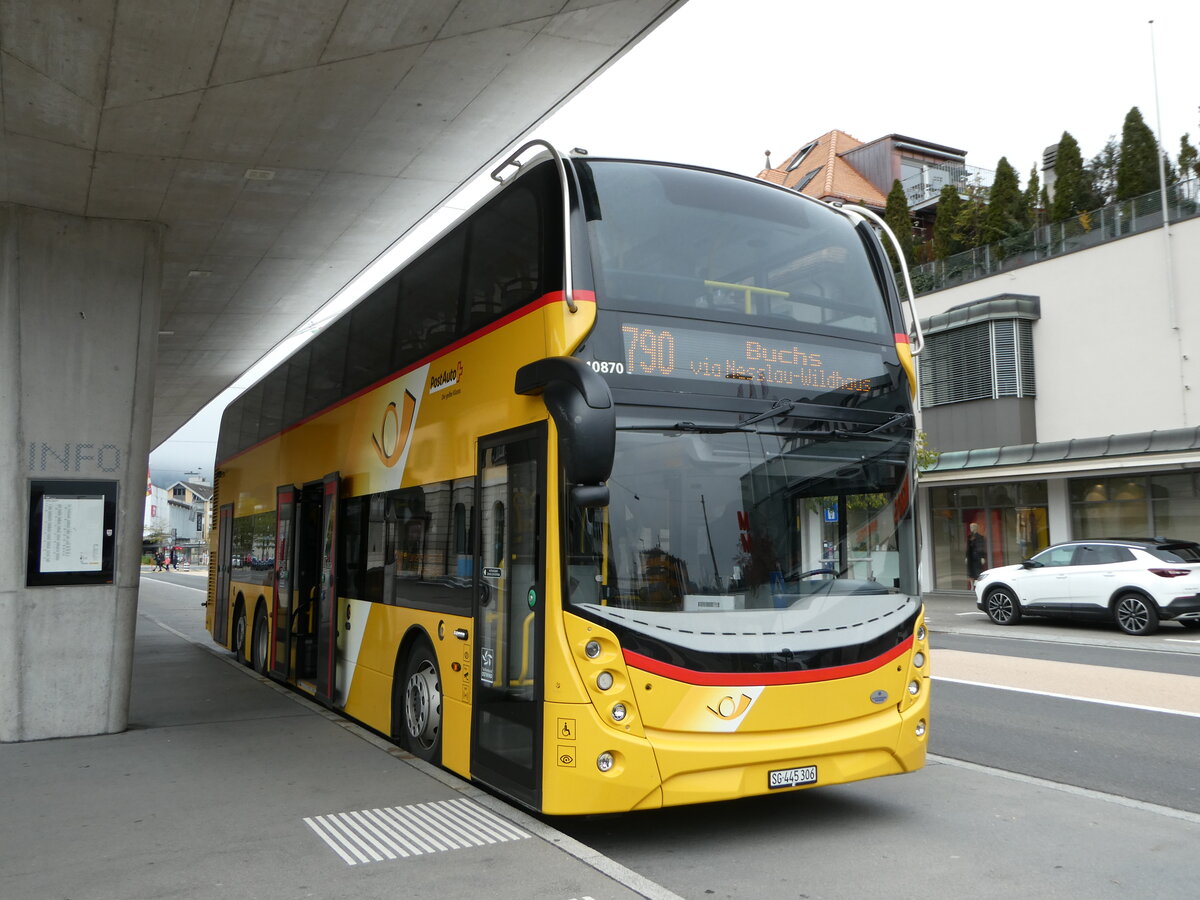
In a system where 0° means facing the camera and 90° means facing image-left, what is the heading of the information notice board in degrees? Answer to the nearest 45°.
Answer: approximately 0°

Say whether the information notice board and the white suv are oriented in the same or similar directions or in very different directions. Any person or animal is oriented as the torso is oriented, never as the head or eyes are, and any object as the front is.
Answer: very different directions

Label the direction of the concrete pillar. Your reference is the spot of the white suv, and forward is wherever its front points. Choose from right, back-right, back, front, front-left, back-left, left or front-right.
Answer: left

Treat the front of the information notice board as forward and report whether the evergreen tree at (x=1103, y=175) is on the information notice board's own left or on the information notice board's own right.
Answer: on the information notice board's own left

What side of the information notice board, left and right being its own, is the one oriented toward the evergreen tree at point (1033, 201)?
left

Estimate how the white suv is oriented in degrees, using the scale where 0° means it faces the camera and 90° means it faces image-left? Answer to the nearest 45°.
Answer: approximately 135°

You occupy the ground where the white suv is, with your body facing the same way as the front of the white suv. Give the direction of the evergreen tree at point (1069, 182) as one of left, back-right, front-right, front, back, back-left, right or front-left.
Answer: front-right

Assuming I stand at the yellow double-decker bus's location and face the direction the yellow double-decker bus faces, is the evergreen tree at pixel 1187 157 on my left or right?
on my left

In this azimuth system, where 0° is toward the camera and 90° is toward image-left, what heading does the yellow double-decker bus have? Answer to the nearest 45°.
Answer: approximately 315°

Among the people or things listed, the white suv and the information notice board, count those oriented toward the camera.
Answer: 1
